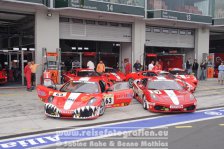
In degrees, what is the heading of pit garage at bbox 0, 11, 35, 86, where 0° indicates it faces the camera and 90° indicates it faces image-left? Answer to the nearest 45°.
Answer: approximately 315°

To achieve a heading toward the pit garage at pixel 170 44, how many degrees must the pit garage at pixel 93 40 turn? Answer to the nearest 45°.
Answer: approximately 90° to its left

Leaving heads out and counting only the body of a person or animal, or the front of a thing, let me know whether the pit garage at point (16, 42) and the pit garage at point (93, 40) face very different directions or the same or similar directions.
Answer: same or similar directions

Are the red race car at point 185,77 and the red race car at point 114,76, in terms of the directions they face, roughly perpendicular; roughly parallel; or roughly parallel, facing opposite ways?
roughly parallel

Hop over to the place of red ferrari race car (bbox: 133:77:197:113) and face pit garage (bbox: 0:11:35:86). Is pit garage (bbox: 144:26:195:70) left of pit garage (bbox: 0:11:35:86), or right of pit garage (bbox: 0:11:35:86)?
right

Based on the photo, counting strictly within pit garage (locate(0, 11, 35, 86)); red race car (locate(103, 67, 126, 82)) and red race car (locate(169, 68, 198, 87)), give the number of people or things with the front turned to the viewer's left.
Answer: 0

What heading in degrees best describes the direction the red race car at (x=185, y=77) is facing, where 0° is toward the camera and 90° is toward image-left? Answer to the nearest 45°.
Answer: approximately 315°

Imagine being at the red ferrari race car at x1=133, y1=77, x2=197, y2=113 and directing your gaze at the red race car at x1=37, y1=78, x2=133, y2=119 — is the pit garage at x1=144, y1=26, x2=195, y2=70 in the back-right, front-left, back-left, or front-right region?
back-right

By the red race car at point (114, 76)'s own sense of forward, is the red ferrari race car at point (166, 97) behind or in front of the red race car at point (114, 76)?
in front

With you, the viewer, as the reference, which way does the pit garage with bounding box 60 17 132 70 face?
facing the viewer and to the right of the viewer

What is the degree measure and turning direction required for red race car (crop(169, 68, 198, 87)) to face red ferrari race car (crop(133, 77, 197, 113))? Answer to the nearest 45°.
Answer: approximately 45° to its right

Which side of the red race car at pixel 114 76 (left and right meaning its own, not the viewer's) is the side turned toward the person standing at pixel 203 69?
left

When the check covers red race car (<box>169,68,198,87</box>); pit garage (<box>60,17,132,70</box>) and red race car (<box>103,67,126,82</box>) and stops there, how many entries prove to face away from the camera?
0

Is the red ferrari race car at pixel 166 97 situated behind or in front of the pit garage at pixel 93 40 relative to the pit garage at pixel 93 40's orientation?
in front

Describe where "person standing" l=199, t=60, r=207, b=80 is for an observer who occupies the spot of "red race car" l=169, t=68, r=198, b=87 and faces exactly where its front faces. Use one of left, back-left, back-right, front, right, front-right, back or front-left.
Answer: back-left

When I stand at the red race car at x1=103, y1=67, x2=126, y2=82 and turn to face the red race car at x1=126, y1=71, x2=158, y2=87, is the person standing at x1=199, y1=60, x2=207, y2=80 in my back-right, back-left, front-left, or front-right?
front-left
